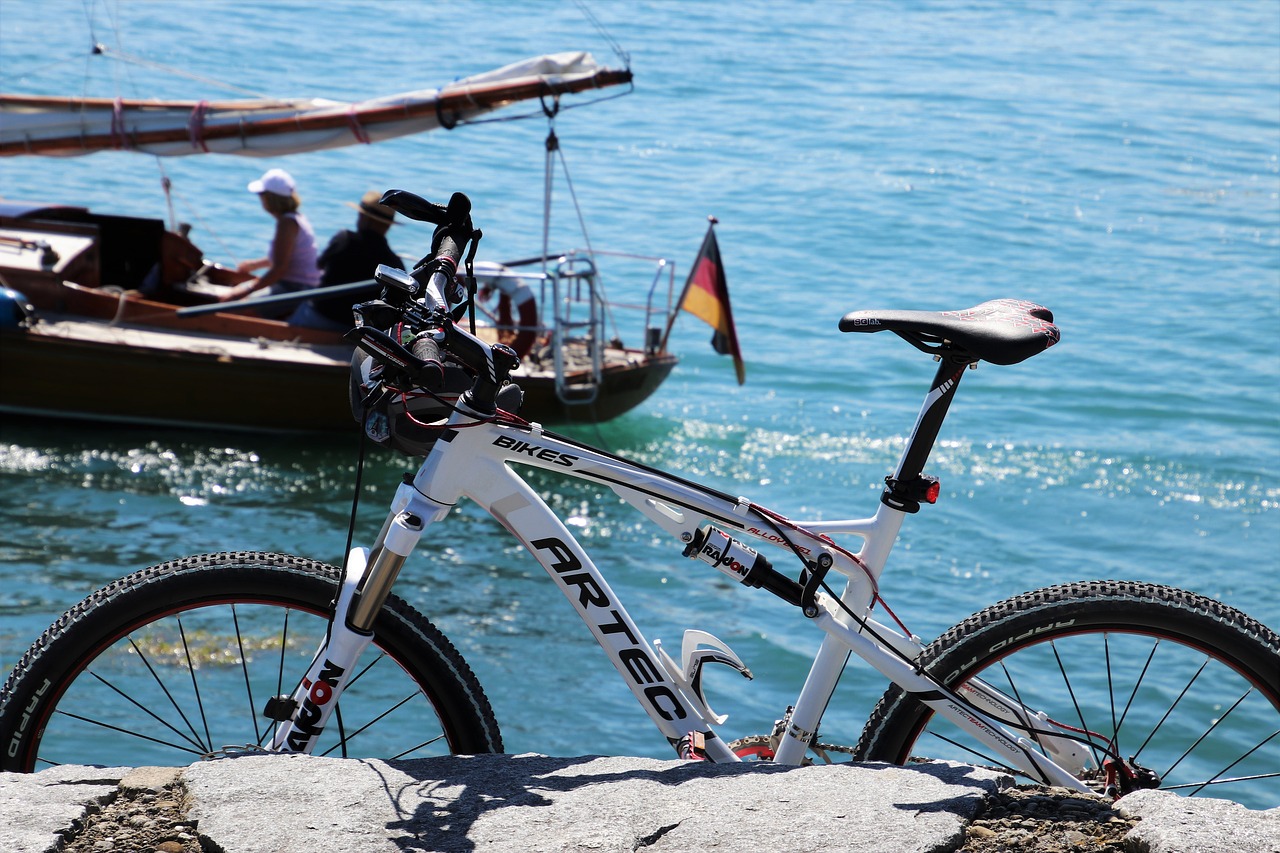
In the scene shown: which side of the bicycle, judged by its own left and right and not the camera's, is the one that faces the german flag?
right

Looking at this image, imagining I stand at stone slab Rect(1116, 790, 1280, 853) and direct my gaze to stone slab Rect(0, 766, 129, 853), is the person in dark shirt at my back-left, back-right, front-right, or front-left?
front-right

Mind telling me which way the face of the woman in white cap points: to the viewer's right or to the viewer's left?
to the viewer's left

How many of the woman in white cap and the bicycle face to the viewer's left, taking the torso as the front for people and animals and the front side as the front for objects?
2

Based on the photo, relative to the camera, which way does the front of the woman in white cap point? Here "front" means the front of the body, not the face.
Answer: to the viewer's left

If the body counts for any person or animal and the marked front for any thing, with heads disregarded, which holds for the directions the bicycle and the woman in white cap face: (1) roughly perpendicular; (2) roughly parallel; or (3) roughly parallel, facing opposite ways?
roughly parallel

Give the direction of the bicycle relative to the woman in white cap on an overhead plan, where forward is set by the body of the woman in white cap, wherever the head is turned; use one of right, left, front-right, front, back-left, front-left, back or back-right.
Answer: left

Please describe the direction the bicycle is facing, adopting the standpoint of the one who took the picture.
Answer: facing to the left of the viewer

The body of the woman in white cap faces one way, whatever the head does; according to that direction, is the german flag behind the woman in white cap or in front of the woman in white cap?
behind

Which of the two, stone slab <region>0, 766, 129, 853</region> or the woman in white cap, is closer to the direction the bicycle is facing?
the stone slab
